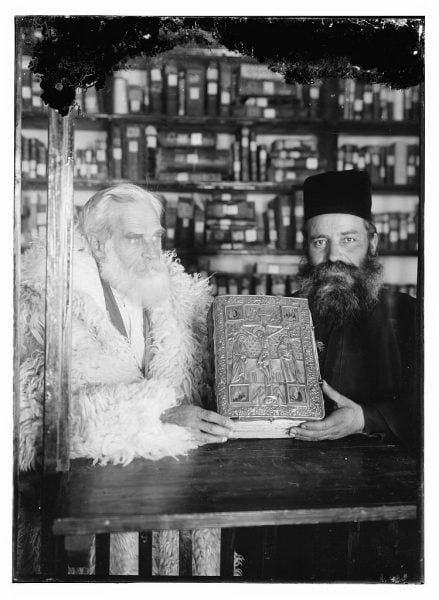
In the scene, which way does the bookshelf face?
toward the camera

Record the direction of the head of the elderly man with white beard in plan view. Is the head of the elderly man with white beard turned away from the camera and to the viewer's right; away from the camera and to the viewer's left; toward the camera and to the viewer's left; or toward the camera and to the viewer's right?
toward the camera and to the viewer's right

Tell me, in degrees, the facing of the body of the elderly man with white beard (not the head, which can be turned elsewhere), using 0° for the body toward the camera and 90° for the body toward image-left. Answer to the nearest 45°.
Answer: approximately 315°

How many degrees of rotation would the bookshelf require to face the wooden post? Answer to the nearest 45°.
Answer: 0° — it already faces it

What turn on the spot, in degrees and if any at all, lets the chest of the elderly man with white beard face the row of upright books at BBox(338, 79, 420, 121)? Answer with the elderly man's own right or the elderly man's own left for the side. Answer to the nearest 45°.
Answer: approximately 90° to the elderly man's own left

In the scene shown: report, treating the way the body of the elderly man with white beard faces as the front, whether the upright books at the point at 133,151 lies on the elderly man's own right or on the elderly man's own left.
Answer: on the elderly man's own left

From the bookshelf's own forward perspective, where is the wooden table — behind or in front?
in front

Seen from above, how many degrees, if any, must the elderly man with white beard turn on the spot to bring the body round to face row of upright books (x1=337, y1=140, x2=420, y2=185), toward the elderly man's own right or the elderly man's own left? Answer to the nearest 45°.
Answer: approximately 90° to the elderly man's own left

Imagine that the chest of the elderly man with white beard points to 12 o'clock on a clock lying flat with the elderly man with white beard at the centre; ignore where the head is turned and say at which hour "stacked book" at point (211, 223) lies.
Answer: The stacked book is roughly at 8 o'clock from the elderly man with white beard.
